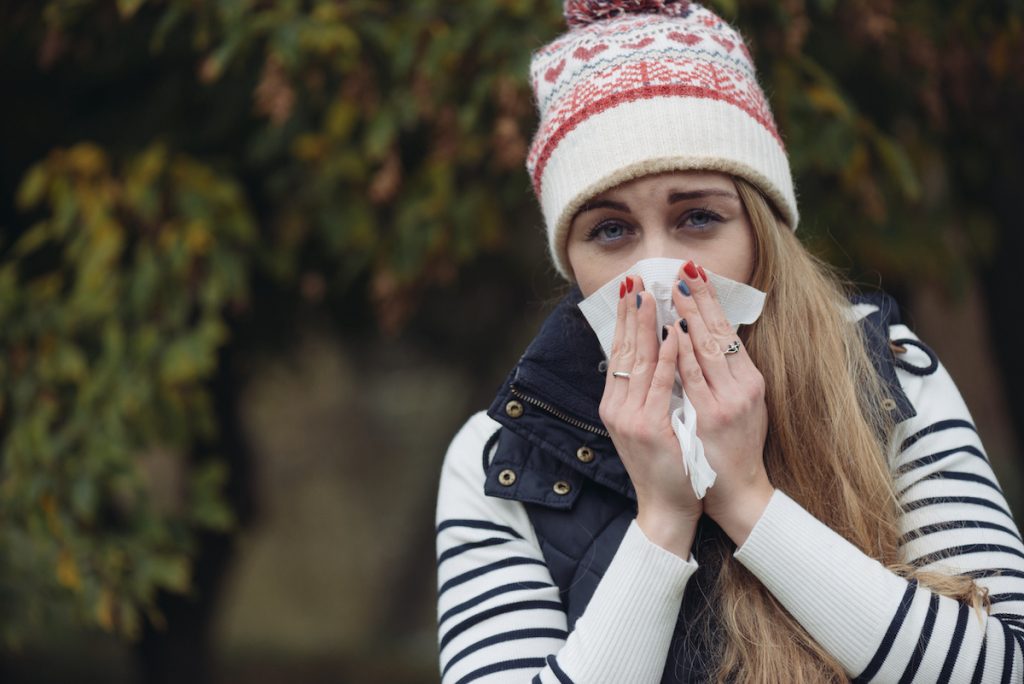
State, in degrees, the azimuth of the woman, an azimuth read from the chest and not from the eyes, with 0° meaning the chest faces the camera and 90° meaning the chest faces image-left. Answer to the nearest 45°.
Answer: approximately 0°

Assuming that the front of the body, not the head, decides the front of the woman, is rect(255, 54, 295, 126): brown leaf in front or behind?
behind
